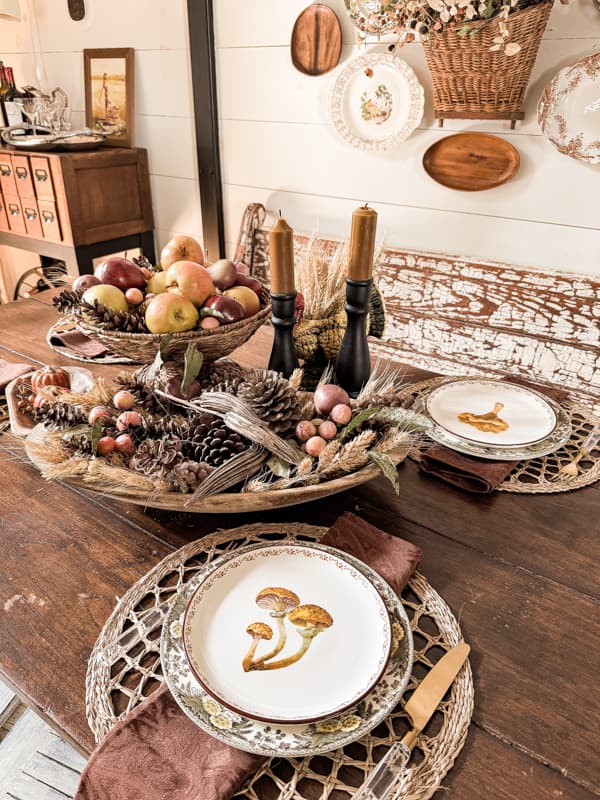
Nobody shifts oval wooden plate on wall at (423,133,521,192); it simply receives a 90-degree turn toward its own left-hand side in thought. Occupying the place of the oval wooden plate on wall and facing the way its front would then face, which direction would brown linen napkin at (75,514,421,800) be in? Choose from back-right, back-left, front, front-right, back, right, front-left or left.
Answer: right

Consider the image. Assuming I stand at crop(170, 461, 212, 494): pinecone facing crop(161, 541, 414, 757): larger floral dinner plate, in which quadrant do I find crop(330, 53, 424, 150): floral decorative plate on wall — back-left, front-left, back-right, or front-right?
back-left

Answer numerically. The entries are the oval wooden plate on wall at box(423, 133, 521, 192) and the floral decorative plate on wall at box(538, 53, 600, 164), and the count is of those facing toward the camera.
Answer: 2

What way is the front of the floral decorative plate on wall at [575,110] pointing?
toward the camera

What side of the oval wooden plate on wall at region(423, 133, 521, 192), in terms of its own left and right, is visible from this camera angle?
front

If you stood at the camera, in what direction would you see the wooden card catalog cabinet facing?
facing the viewer and to the left of the viewer

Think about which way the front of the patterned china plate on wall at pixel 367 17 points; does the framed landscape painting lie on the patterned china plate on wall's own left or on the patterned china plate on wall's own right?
on the patterned china plate on wall's own right

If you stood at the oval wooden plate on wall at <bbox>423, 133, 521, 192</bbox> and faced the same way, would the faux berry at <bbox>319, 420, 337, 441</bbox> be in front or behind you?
in front

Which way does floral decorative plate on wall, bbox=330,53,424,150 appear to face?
toward the camera

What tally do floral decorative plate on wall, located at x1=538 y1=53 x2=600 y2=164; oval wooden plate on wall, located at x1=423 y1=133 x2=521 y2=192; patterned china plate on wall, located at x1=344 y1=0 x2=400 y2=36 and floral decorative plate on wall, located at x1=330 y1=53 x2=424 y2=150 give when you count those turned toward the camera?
4

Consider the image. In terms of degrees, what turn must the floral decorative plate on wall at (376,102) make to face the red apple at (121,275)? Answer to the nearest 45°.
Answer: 0° — it already faces it

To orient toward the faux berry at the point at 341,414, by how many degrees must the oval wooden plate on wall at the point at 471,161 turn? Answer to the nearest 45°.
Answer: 0° — it already faces it

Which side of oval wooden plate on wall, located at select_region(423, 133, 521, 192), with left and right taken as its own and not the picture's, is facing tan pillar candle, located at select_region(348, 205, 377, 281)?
front

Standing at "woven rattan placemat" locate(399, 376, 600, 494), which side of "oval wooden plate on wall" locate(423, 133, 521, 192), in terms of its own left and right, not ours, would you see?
front

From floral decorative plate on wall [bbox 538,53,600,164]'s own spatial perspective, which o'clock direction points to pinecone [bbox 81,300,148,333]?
The pinecone is roughly at 1 o'clock from the floral decorative plate on wall.
